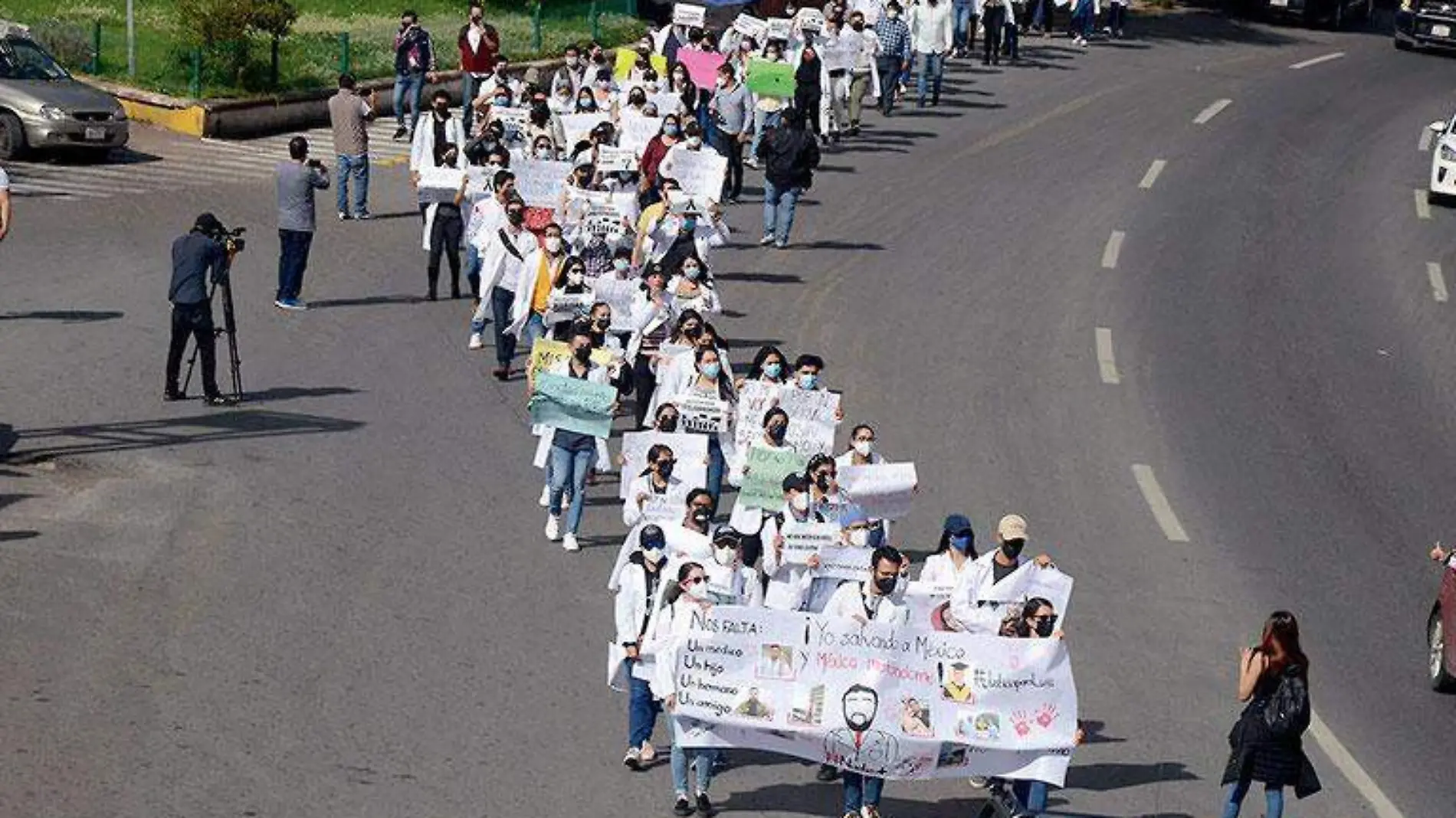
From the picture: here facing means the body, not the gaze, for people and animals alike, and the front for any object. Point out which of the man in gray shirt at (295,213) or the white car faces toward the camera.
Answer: the white car

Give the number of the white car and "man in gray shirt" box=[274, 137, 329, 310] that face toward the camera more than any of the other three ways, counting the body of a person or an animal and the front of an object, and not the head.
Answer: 1

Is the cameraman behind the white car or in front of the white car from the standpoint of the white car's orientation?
in front

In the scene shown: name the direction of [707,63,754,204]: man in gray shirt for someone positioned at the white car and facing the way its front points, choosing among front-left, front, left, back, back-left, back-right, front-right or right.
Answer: front-right

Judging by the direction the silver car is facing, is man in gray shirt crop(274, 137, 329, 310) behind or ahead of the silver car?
ahead

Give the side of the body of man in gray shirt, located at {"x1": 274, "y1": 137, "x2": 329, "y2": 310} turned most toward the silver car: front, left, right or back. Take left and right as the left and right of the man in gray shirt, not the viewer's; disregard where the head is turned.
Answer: left

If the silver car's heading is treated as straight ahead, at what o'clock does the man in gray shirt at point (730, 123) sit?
The man in gray shirt is roughly at 11 o'clock from the silver car.

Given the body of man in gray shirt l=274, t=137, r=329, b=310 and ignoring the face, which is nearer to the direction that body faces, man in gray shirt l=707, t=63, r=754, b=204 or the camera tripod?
the man in gray shirt

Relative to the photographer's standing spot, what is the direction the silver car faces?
facing the viewer and to the right of the viewer

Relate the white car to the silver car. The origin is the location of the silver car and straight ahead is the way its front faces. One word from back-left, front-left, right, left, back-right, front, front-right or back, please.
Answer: front-left

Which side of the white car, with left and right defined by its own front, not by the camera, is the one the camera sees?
front

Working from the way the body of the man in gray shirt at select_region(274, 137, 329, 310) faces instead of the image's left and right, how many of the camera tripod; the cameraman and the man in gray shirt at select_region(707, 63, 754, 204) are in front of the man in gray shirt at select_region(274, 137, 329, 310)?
1

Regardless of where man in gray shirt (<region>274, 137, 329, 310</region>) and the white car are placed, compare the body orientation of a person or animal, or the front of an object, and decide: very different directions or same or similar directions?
very different directions

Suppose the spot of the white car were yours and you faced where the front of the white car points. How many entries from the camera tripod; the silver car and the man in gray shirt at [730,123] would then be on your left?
0

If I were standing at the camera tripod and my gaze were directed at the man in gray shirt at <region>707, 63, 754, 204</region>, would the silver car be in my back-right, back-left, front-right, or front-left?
front-left

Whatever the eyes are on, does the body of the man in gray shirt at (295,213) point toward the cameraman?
no
